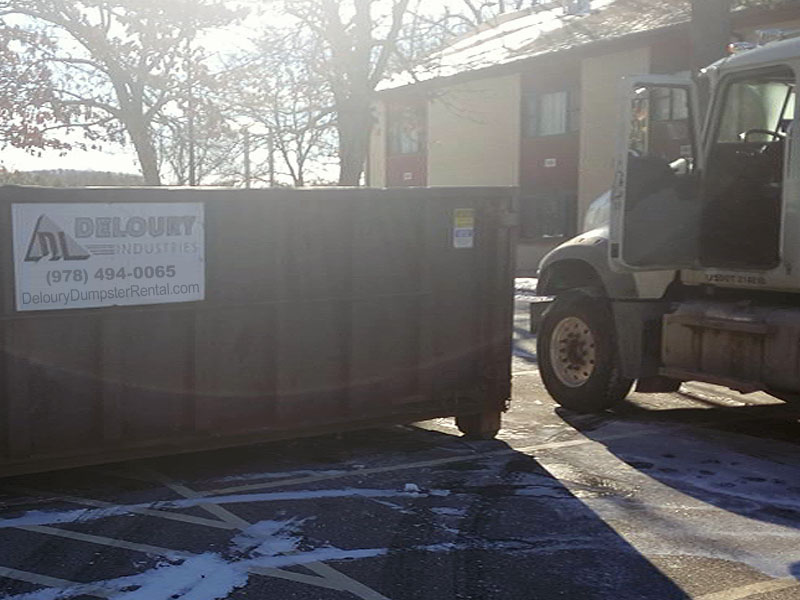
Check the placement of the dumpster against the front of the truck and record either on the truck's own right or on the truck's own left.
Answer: on the truck's own left

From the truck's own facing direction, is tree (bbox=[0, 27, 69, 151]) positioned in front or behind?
in front

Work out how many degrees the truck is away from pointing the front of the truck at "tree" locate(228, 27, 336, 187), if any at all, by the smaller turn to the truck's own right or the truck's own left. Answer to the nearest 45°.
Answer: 0° — it already faces it

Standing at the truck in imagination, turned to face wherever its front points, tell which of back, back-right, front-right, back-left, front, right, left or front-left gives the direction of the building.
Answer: front-right

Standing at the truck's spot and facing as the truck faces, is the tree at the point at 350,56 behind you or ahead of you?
ahead

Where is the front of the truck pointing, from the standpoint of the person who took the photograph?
facing away from the viewer and to the left of the viewer

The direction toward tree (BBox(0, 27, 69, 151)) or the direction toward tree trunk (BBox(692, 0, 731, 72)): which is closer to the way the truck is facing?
the tree
